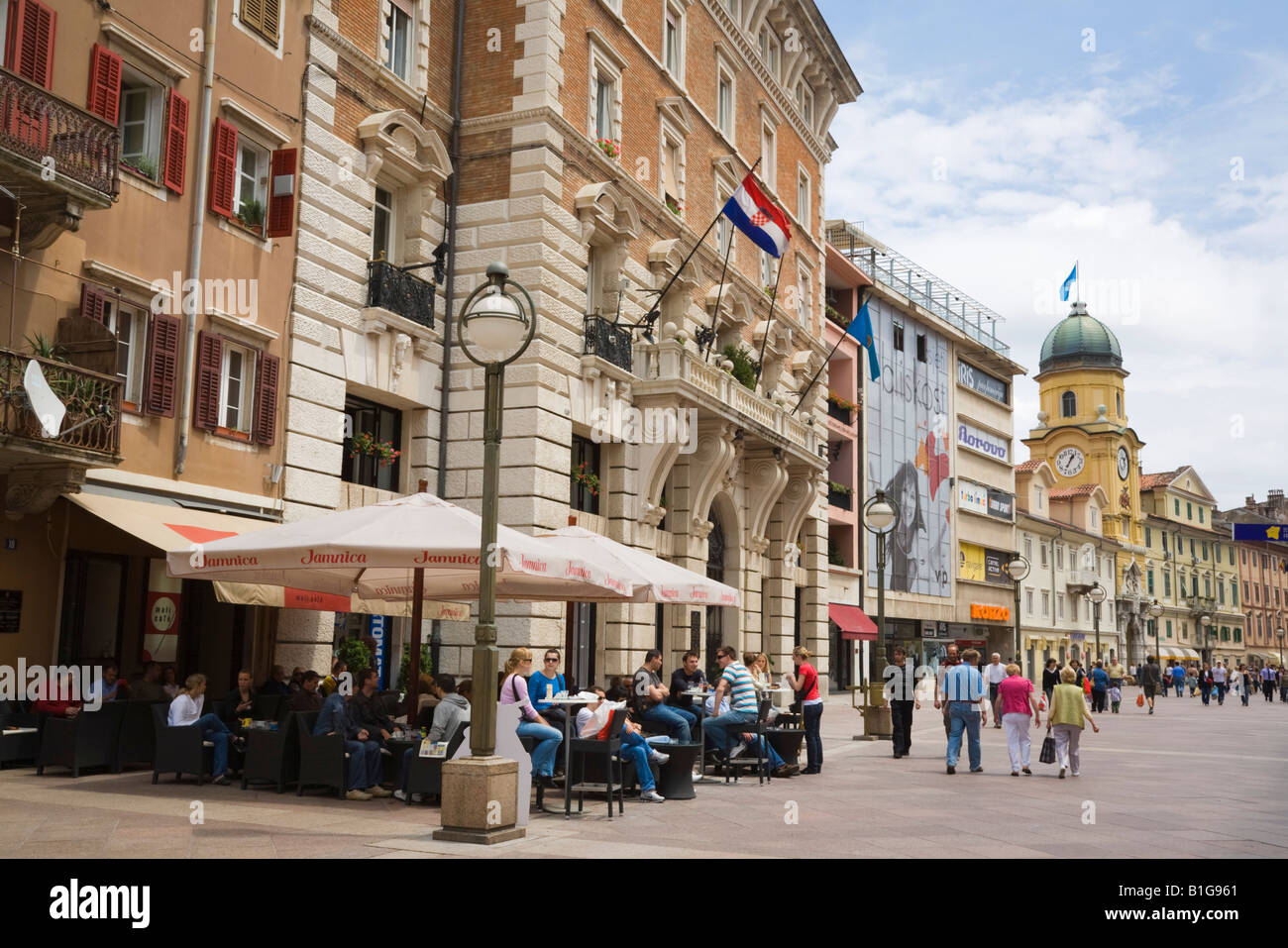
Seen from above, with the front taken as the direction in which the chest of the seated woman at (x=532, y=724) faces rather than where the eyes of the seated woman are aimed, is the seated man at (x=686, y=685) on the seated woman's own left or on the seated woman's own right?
on the seated woman's own left

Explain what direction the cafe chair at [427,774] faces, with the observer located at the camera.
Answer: facing to the left of the viewer

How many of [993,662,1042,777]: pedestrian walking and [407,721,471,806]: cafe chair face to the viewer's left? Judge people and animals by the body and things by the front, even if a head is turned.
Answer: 1

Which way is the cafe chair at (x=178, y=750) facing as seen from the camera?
to the viewer's right

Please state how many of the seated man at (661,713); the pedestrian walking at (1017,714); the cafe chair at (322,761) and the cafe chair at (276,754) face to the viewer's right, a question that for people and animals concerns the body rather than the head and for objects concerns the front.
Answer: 2

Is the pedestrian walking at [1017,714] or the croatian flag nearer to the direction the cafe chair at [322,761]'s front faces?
the pedestrian walking

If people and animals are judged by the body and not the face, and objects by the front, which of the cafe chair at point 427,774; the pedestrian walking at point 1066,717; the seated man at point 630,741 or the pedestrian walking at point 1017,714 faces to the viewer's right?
the seated man

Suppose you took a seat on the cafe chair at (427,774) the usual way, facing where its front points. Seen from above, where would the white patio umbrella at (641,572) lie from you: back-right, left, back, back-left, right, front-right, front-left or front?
back-right

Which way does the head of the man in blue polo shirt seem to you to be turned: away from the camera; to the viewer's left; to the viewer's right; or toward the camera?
away from the camera

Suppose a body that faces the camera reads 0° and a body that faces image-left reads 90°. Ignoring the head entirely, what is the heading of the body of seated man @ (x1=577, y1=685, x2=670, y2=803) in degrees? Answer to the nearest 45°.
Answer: approximately 270°

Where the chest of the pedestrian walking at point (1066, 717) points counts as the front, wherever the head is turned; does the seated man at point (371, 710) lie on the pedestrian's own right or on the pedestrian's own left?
on the pedestrian's own left

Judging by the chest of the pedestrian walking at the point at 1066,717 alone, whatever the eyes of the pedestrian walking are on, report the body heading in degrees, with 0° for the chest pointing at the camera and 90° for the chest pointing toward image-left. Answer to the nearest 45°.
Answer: approximately 180°
